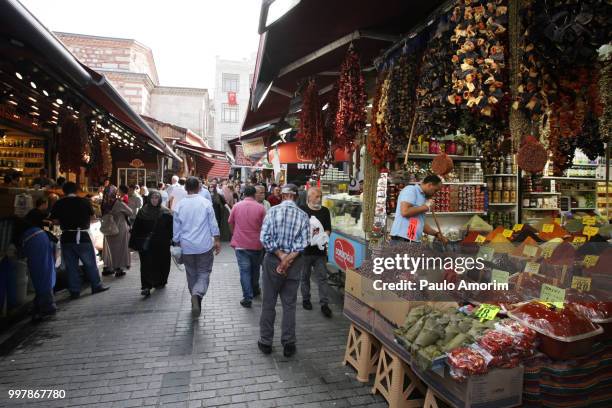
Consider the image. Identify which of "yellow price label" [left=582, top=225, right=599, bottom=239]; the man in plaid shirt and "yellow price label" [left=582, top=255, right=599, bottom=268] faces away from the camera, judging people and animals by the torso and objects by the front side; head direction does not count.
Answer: the man in plaid shirt

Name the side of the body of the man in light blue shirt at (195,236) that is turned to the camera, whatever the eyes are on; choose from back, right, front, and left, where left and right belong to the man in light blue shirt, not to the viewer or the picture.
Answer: back

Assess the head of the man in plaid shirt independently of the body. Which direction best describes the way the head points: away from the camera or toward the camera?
away from the camera

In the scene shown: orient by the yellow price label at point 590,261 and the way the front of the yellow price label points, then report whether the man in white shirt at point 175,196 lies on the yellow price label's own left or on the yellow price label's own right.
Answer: on the yellow price label's own right

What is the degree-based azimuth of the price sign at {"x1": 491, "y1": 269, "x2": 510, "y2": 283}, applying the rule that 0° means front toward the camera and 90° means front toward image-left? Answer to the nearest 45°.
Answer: approximately 0°

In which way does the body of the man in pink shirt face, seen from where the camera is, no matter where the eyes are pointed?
away from the camera

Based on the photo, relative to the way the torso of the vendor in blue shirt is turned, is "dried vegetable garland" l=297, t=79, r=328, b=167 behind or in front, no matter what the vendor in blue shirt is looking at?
behind

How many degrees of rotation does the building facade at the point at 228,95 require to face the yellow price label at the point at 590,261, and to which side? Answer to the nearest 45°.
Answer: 0° — it already faces it

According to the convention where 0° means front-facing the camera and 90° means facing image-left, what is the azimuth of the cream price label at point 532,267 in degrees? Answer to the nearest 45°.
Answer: approximately 0°

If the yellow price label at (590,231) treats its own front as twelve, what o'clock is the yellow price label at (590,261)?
the yellow price label at (590,261) is roughly at 12 o'clock from the yellow price label at (590,231).

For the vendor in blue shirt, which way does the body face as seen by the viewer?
to the viewer's right

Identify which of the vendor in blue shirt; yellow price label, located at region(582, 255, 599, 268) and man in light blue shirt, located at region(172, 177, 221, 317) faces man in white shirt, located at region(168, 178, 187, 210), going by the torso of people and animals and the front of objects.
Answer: man in light blue shirt, located at region(172, 177, 221, 317)
